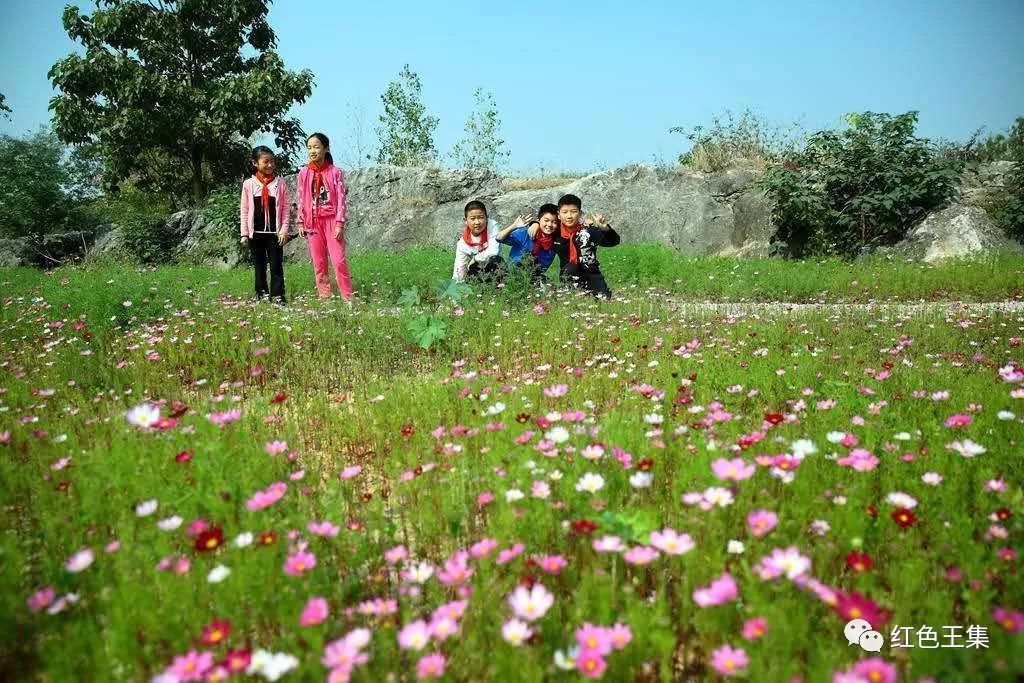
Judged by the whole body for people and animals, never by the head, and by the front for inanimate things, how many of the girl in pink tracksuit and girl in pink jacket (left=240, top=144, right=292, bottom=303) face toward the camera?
2

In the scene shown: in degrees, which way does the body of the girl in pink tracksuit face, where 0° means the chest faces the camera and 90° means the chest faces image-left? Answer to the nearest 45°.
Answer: approximately 0°

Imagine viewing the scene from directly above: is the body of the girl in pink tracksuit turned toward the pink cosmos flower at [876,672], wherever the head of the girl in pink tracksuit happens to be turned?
yes

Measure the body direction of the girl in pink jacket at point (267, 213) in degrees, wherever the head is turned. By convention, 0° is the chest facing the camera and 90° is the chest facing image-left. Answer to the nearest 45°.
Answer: approximately 0°

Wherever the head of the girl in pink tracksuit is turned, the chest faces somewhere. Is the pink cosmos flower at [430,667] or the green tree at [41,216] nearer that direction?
the pink cosmos flower

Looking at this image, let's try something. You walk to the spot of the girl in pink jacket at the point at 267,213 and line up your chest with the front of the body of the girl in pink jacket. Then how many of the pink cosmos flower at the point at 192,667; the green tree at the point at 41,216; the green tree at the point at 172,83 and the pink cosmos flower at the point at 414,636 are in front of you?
2
